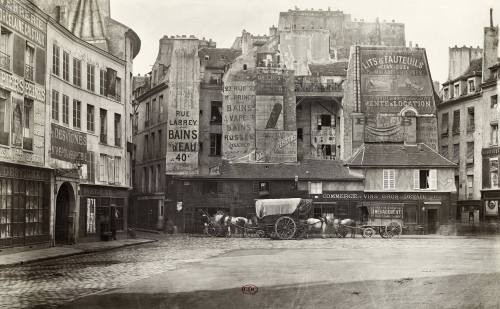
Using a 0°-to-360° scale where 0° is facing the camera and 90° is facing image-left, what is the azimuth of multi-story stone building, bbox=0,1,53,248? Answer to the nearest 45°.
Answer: approximately 315°

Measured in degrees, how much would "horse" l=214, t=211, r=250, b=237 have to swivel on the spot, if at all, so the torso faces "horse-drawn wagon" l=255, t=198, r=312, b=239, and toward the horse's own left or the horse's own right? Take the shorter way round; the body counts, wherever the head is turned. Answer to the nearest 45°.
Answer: approximately 135° to the horse's own left

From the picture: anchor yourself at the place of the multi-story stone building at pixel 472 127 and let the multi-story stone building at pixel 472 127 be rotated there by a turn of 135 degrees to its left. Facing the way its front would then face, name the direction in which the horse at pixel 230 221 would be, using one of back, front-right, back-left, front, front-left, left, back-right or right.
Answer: back-right

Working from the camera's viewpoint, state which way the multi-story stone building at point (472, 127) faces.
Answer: facing the viewer and to the left of the viewer

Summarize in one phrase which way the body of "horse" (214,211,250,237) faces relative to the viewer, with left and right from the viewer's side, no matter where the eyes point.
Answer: facing to the left of the viewer

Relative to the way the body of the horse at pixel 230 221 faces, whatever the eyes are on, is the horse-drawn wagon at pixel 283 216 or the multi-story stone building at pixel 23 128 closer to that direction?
the multi-story stone building

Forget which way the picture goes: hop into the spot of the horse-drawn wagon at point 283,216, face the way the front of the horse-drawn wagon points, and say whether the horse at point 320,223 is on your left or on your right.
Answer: on your left
